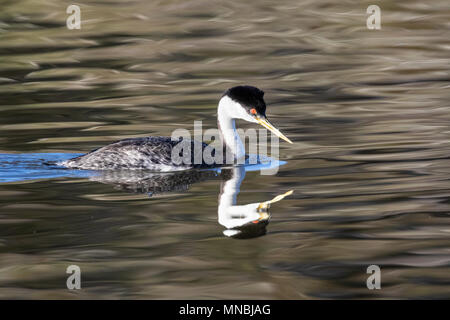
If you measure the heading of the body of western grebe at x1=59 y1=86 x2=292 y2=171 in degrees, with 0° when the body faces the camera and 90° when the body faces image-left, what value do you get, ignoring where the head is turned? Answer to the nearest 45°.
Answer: approximately 270°
